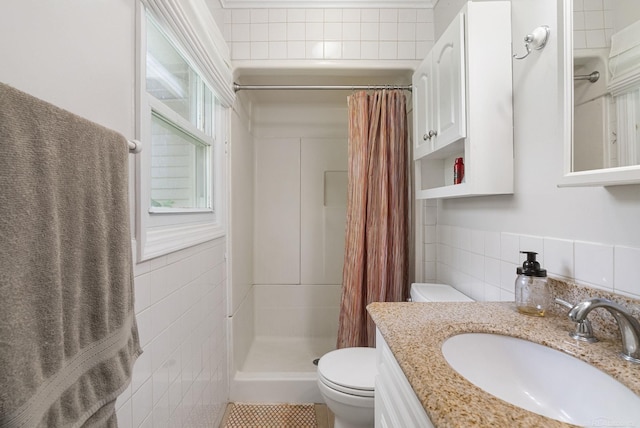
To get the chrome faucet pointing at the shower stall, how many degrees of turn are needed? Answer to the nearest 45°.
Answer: approximately 90° to its right

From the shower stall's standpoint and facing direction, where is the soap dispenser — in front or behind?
in front

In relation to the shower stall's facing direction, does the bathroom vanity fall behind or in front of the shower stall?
in front

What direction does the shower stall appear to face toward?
toward the camera

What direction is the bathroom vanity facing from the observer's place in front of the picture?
facing the viewer and to the left of the viewer

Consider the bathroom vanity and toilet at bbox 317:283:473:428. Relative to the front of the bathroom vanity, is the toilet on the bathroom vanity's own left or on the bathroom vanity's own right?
on the bathroom vanity's own right

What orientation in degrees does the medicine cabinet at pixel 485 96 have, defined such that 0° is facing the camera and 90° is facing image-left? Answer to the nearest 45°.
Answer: approximately 45°

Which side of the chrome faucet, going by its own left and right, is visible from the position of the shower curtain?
right

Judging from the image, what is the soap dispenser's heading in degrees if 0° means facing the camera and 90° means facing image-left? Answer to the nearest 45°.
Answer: approximately 90°

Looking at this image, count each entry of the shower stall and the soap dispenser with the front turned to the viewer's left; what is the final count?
1
